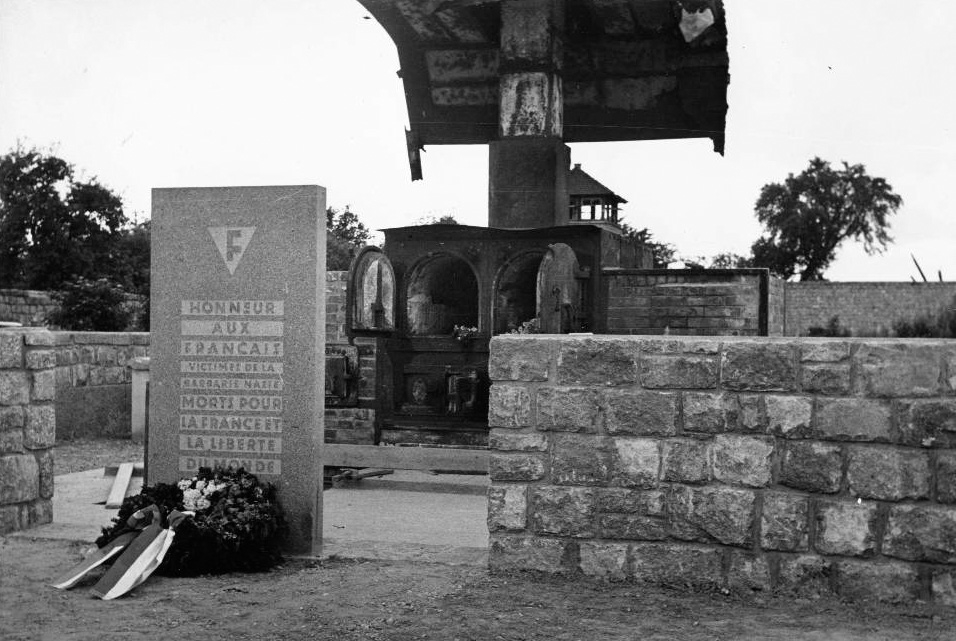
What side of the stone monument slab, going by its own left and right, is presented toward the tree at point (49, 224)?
back

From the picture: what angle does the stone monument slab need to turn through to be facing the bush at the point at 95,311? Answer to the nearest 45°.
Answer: approximately 180°

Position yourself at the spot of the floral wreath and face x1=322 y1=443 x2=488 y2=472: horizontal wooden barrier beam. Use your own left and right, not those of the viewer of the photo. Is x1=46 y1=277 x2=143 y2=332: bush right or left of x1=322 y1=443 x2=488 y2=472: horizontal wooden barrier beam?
left

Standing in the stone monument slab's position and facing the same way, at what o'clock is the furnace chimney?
The furnace chimney is roughly at 7 o'clock from the stone monument slab.

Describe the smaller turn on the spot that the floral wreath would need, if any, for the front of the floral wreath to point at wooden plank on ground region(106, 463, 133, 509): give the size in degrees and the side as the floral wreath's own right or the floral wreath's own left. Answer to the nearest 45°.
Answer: approximately 180°

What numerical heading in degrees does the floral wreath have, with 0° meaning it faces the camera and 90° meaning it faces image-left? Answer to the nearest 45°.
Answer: approximately 0°

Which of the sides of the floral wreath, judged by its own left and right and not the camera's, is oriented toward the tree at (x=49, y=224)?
back

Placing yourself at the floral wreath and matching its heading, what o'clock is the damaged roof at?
The damaged roof is roughly at 7 o'clock from the floral wreath.

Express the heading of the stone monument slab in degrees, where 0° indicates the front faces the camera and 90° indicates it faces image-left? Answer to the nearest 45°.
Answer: approximately 0°

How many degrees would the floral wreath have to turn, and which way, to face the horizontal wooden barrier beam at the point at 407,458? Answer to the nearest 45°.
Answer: approximately 135° to its left

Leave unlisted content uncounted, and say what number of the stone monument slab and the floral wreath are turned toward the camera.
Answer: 2
